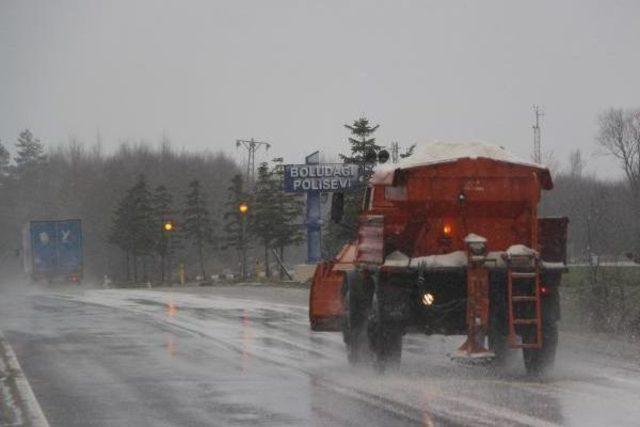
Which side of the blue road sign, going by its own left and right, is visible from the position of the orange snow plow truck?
front

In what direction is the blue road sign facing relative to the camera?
toward the camera
